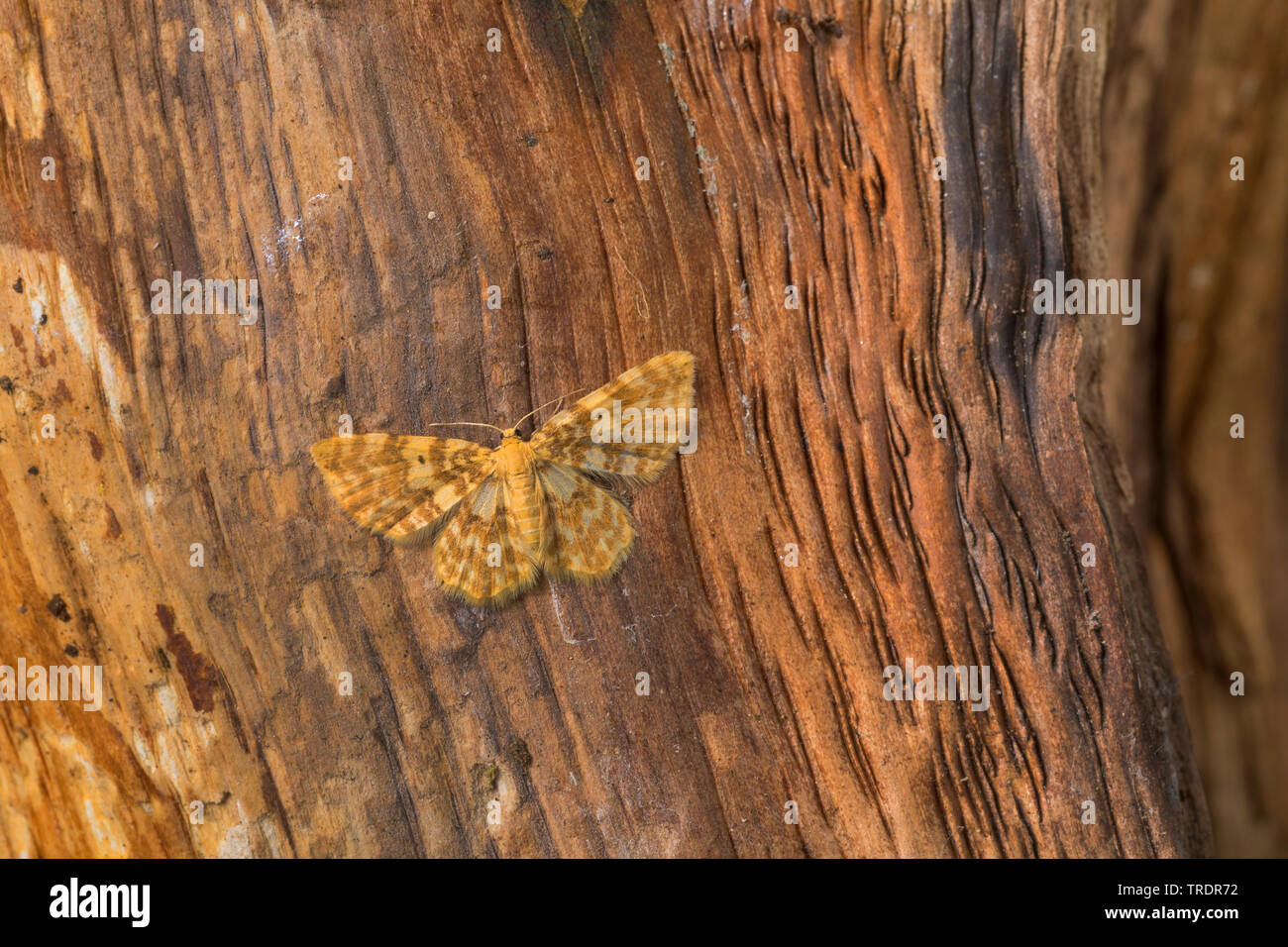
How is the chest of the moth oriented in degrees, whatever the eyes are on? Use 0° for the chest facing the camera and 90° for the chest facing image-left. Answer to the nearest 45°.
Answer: approximately 180°
